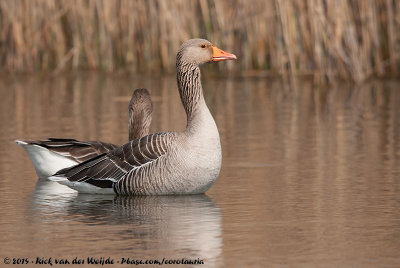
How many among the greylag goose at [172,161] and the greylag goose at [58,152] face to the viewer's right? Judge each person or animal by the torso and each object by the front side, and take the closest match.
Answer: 2

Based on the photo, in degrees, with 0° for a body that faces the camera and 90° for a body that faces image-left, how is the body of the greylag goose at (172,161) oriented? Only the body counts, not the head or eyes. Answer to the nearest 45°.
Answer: approximately 270°

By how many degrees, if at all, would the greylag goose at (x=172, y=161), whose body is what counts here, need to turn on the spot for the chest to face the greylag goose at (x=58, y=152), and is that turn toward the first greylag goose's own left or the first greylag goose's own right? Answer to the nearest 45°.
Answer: approximately 135° to the first greylag goose's own left

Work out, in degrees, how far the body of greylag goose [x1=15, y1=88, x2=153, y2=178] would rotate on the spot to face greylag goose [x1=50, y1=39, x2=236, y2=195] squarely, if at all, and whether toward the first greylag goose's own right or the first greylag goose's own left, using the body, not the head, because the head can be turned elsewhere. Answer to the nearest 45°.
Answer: approximately 45° to the first greylag goose's own right

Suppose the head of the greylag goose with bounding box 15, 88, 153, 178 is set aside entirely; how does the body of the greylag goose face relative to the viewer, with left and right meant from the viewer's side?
facing to the right of the viewer
